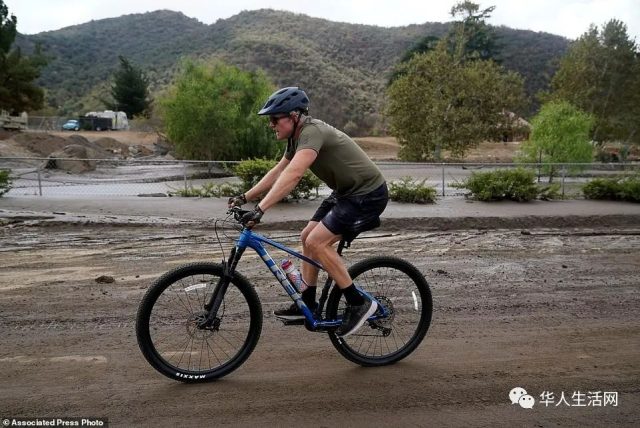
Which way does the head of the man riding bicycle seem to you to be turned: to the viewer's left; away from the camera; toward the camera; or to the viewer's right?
to the viewer's left

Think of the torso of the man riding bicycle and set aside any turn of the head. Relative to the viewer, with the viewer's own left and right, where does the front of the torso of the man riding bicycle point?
facing to the left of the viewer

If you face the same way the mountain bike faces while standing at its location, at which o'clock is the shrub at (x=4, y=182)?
The shrub is roughly at 2 o'clock from the mountain bike.

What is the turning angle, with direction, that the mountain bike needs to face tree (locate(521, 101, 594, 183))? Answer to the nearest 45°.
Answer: approximately 135° to its right

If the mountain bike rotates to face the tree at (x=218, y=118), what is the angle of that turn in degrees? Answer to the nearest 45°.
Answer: approximately 90° to its right

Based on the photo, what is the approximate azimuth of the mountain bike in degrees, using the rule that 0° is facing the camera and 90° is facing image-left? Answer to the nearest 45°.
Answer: approximately 90°

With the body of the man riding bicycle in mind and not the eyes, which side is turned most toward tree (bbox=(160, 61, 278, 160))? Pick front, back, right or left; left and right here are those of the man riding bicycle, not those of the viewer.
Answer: right

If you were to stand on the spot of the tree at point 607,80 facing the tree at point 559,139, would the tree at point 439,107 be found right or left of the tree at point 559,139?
right

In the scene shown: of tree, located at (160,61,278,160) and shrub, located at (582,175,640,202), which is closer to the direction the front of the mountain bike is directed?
the tree
